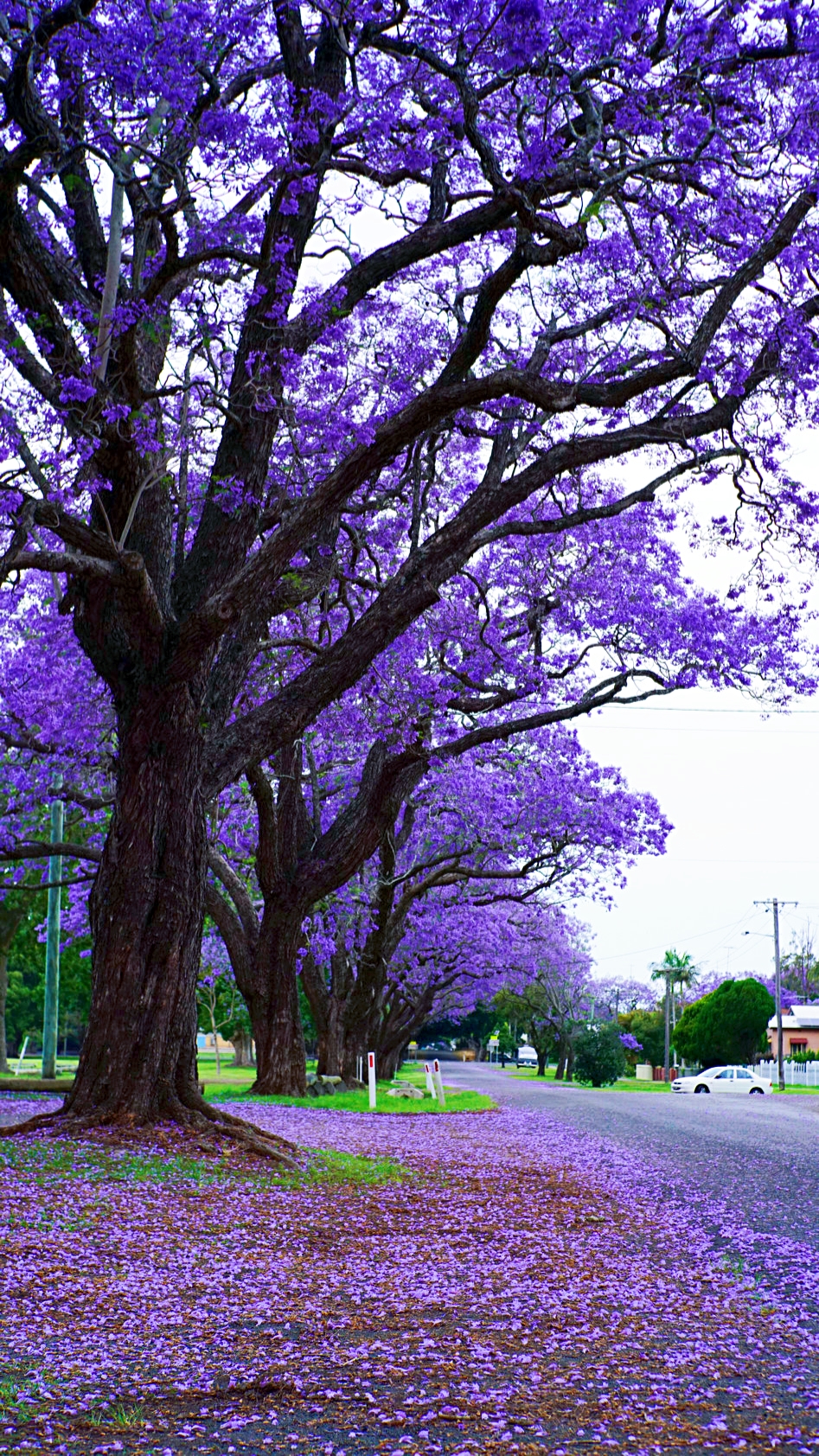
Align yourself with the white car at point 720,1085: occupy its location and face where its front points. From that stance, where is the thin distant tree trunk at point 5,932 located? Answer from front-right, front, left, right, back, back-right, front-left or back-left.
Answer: front-left

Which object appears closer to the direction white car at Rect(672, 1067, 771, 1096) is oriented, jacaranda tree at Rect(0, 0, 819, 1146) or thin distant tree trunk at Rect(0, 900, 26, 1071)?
the thin distant tree trunk

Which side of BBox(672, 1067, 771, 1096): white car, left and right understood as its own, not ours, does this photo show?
left

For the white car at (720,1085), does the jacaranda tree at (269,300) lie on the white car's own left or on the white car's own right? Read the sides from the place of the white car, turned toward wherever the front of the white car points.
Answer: on the white car's own left
